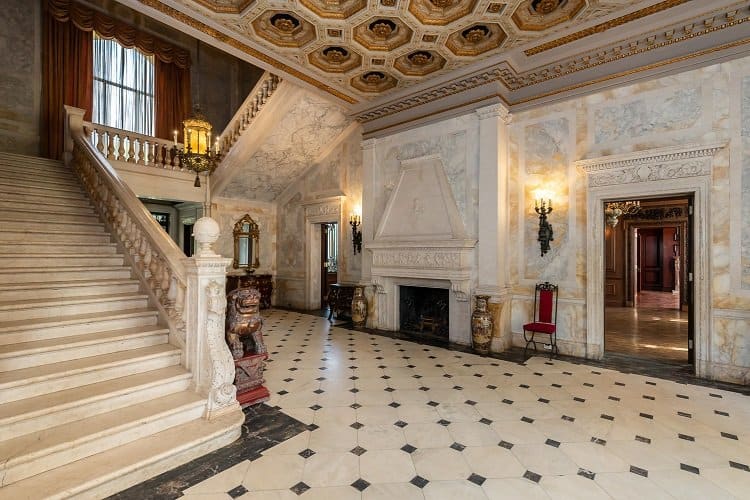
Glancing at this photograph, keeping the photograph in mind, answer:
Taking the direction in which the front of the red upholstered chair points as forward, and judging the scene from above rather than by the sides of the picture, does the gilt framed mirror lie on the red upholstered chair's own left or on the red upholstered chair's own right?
on the red upholstered chair's own right

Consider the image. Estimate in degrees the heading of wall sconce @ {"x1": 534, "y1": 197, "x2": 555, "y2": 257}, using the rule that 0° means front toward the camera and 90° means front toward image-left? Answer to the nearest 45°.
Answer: approximately 45°

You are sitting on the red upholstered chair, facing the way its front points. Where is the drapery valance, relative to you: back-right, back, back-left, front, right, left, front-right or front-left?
front-right

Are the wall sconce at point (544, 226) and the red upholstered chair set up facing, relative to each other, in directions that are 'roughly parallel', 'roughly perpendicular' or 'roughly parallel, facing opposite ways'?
roughly parallel

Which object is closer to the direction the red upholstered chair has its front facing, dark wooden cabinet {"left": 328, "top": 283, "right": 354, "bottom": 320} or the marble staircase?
the marble staircase

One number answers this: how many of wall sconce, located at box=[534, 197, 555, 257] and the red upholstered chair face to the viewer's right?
0

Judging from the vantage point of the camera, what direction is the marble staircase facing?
facing the viewer and to the right of the viewer

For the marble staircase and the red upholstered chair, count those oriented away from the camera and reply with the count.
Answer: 0

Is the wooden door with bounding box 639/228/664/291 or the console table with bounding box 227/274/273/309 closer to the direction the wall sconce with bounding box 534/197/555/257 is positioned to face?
the console table

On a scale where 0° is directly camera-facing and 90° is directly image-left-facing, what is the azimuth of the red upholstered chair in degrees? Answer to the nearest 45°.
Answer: approximately 45°

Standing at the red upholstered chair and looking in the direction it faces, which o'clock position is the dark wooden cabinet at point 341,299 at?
The dark wooden cabinet is roughly at 2 o'clock from the red upholstered chair.

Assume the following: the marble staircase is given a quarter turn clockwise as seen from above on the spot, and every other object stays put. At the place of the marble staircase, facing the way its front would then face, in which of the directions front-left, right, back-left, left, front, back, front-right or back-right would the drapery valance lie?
back-right

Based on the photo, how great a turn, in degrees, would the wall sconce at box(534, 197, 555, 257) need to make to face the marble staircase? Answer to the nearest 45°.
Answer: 0° — it already faces it

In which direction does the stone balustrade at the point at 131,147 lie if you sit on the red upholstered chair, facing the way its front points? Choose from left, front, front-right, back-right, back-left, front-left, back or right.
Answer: front-right
